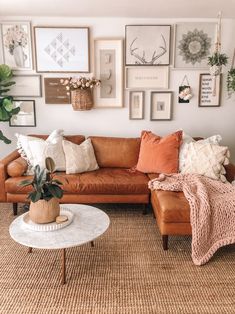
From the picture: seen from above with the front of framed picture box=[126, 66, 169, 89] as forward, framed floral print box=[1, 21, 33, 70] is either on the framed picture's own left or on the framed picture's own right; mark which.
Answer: on the framed picture's own right

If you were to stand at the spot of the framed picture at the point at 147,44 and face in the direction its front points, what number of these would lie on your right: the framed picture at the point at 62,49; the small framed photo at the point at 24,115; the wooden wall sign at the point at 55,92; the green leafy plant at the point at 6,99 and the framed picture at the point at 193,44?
4

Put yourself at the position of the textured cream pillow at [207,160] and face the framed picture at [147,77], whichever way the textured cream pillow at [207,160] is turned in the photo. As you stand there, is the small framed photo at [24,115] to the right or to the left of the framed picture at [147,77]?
left

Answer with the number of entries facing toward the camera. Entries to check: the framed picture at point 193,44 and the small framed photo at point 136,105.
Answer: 2

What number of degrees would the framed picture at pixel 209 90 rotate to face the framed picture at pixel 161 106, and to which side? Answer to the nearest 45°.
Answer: approximately 90° to its right

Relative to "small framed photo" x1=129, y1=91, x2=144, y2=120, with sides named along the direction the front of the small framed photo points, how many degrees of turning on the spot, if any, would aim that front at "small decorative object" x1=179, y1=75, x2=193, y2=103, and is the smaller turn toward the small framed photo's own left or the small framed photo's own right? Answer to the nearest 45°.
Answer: approximately 90° to the small framed photo's own left

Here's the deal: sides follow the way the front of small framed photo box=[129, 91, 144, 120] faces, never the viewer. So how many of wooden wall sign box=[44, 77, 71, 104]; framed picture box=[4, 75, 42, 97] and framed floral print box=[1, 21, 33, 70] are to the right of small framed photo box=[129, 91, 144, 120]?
3

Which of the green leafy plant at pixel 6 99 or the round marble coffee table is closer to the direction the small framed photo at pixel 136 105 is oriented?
the round marble coffee table
